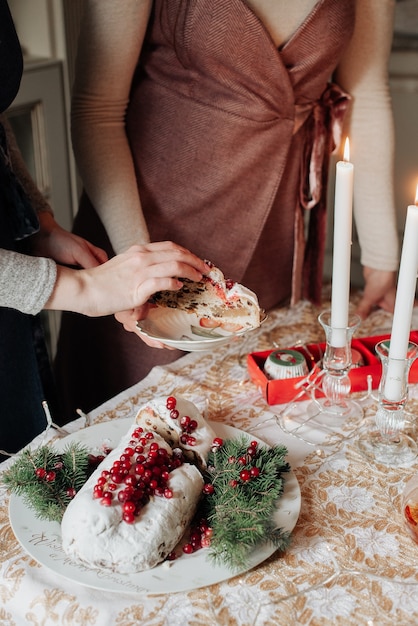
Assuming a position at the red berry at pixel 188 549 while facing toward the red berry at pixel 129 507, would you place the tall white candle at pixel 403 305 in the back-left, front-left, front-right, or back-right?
back-right

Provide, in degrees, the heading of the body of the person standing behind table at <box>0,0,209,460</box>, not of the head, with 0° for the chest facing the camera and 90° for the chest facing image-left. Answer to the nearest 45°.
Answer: approximately 270°
